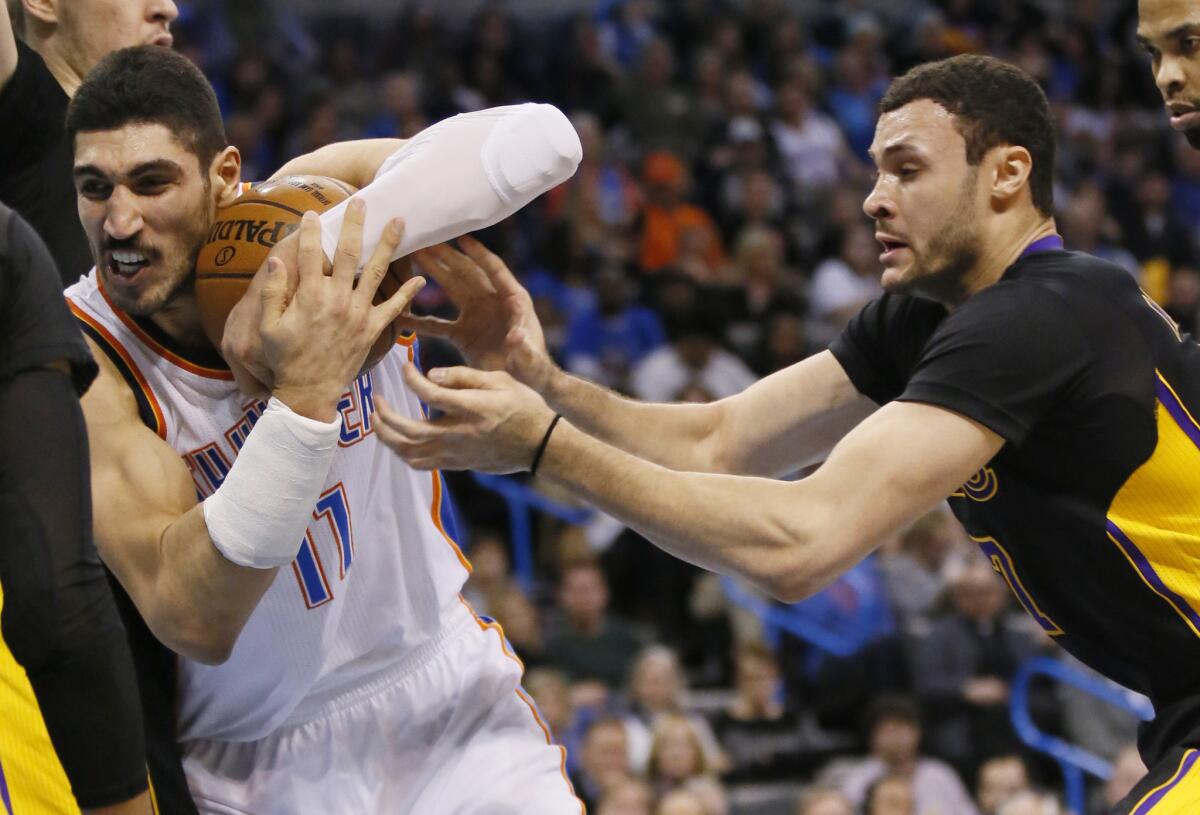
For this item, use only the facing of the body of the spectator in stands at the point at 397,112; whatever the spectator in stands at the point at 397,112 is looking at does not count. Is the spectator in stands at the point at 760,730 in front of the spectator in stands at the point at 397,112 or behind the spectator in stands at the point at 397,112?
in front

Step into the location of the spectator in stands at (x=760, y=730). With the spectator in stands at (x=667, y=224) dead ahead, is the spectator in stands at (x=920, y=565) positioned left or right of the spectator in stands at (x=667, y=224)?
right

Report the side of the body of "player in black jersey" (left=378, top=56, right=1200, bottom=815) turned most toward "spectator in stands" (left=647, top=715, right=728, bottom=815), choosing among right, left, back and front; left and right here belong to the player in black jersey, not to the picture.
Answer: right

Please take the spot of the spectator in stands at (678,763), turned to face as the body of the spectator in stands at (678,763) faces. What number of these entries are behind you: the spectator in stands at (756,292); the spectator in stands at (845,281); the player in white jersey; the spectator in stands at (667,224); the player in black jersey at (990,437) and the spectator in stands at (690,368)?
4

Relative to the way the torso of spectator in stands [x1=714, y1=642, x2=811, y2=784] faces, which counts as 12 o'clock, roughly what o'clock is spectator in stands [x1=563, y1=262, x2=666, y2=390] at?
spectator in stands [x1=563, y1=262, x2=666, y2=390] is roughly at 5 o'clock from spectator in stands [x1=714, y1=642, x2=811, y2=784].

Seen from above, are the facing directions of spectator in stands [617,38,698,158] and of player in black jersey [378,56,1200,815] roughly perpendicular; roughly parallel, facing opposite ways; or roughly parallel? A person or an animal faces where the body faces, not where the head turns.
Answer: roughly perpendicular

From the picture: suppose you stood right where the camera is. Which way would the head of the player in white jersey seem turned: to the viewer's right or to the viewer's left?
to the viewer's left

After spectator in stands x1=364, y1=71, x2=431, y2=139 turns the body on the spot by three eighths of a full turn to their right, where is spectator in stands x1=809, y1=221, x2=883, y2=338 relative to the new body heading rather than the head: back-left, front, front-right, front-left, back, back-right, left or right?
back-right

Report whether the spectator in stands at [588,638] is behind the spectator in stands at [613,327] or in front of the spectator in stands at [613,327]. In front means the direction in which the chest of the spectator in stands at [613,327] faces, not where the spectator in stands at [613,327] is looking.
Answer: in front

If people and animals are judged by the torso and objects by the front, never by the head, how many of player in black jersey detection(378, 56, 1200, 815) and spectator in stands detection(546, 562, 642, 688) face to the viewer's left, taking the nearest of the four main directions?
1

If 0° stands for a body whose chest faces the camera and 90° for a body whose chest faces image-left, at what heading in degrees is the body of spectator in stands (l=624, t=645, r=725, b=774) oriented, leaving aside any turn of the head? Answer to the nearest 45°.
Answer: approximately 0°
